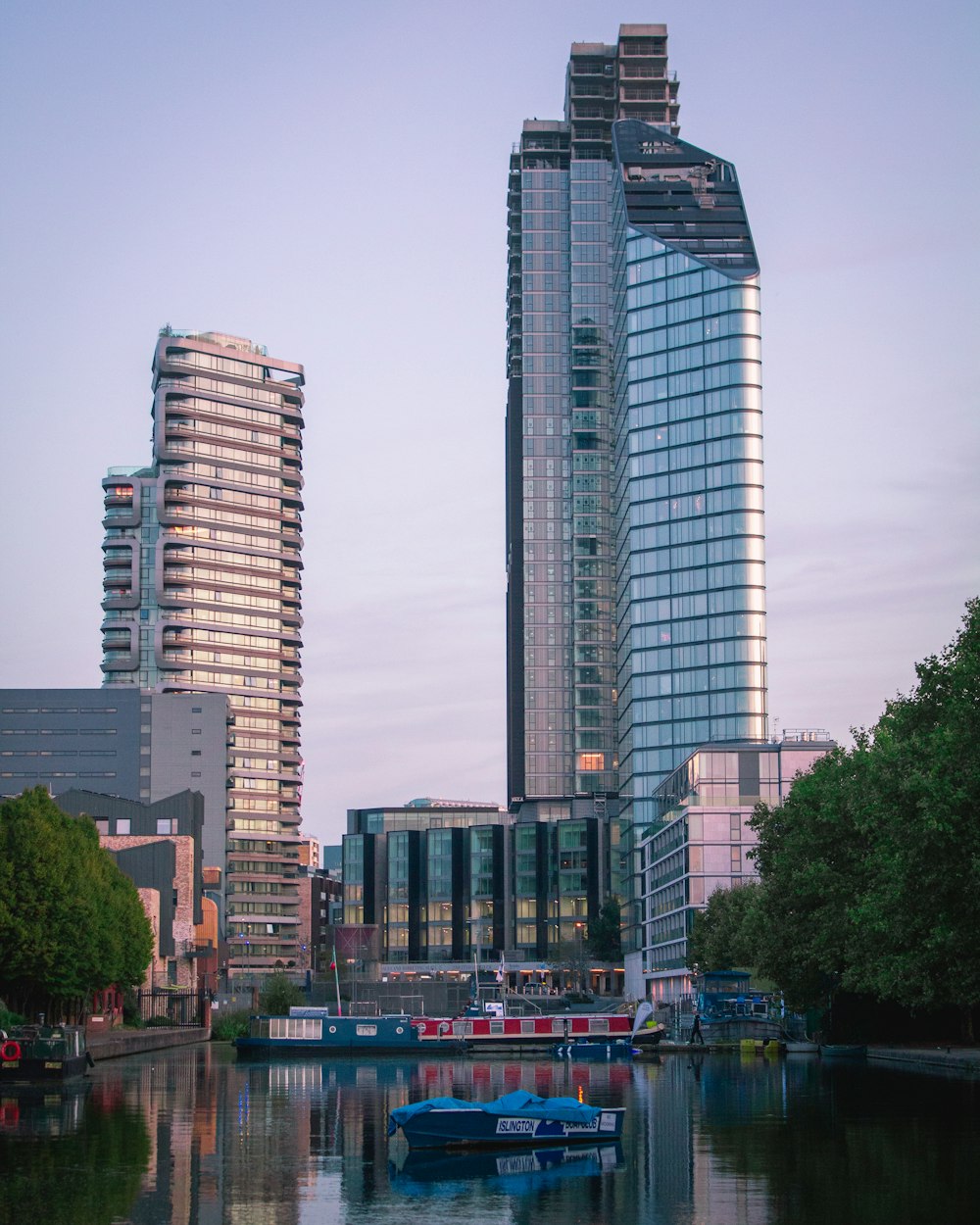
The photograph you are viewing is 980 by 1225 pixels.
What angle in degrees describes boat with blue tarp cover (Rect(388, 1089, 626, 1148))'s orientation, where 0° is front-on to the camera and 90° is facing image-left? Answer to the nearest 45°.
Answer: approximately 90°
